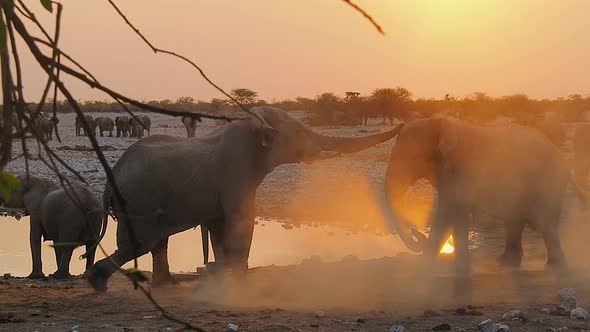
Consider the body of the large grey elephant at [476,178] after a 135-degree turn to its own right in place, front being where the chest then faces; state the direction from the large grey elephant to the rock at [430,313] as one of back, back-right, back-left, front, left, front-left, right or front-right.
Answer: back-right

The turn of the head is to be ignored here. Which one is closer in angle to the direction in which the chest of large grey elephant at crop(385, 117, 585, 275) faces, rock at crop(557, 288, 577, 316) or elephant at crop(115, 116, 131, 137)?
the elephant

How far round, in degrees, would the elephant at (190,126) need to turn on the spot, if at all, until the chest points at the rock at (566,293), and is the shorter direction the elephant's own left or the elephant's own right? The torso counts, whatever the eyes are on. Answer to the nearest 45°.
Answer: approximately 45° to the elephant's own left

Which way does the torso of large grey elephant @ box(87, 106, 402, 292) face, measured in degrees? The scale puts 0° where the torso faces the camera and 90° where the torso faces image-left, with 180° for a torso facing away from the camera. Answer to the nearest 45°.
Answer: approximately 270°

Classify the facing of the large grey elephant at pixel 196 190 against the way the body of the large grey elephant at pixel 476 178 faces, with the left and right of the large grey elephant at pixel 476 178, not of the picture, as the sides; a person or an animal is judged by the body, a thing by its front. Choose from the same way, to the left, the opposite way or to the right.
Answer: the opposite way

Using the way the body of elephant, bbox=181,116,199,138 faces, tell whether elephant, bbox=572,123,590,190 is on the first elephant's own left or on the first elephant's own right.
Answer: on the first elephant's own left

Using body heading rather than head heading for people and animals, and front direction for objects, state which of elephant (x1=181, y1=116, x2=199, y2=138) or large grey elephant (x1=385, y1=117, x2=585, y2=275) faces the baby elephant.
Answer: the large grey elephant

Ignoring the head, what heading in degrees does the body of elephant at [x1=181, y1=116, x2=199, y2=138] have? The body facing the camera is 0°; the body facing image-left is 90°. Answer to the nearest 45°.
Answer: approximately 0°

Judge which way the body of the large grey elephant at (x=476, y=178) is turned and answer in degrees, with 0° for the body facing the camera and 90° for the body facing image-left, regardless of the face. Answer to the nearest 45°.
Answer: approximately 90°

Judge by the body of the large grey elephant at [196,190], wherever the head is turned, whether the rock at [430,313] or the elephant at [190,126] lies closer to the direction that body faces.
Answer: the rock

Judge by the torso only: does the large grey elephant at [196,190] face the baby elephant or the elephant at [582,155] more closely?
the elephant

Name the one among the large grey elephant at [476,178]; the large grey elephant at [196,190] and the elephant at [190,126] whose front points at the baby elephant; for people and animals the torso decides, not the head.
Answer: the large grey elephant at [476,178]

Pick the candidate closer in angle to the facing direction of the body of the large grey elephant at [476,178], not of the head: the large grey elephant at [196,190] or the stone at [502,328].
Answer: the large grey elephant

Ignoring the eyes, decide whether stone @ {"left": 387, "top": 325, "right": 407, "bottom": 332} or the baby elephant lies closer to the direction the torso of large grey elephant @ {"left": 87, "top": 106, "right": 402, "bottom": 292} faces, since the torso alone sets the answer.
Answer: the stone

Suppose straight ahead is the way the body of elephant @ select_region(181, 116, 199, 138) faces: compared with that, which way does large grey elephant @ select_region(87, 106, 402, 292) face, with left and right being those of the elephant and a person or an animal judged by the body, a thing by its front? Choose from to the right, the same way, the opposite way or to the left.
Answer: to the left
